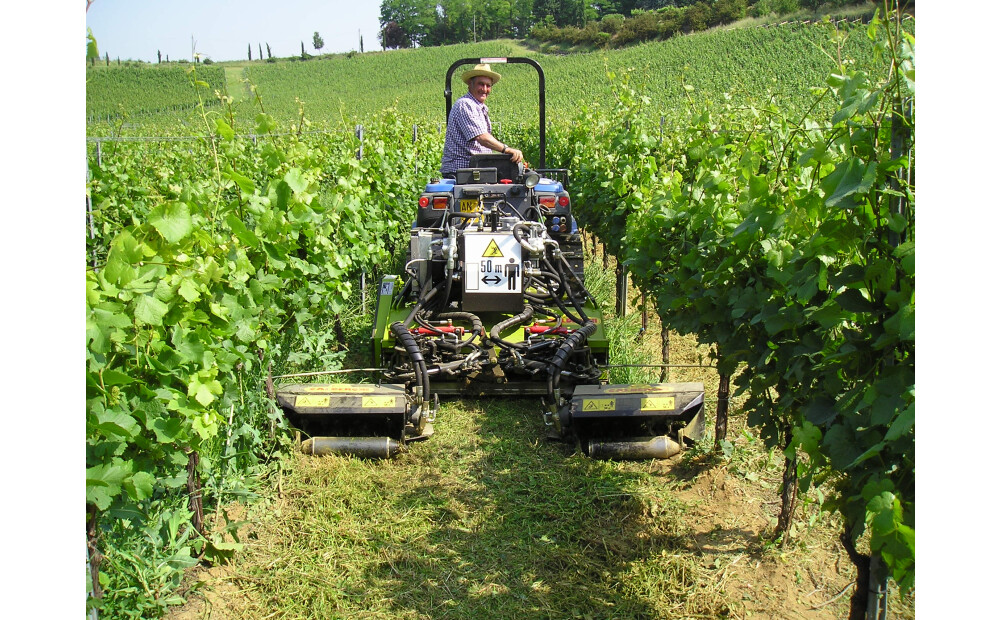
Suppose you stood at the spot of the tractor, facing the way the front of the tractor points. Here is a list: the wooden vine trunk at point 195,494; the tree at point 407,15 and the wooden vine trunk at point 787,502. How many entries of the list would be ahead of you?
1

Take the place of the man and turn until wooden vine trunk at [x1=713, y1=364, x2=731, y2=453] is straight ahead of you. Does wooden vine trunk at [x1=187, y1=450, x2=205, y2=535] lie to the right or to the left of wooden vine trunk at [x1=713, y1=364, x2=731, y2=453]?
right

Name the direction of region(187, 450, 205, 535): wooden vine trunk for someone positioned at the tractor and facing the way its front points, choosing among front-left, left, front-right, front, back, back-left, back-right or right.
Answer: back-left

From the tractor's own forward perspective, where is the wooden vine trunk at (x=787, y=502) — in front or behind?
behind

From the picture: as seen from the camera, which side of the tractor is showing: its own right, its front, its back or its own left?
back
